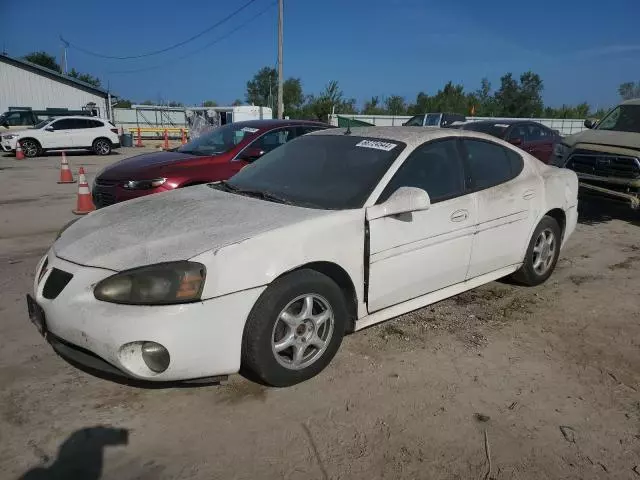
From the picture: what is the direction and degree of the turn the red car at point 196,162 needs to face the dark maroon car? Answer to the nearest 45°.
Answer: approximately 180°

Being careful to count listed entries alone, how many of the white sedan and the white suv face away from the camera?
0

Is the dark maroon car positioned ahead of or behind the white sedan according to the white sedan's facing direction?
behind

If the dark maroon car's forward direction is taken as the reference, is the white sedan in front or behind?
in front

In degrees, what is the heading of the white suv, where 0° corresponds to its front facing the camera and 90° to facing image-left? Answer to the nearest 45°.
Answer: approximately 90°

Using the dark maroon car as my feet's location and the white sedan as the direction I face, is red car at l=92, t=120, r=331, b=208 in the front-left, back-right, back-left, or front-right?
front-right

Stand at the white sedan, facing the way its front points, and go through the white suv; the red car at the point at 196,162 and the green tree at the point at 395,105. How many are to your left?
0

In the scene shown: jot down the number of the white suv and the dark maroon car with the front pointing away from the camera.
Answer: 0

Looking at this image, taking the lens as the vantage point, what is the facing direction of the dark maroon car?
facing the viewer and to the left of the viewer

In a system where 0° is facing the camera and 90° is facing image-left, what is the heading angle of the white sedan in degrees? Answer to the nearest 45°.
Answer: approximately 45°

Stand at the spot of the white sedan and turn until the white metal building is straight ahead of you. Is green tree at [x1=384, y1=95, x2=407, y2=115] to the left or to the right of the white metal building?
right
